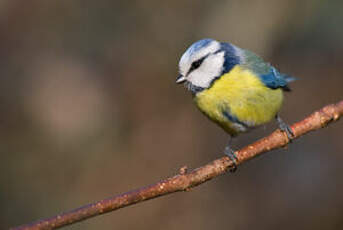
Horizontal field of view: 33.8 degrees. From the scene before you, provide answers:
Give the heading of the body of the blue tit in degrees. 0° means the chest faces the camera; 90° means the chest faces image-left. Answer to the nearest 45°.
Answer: approximately 45°
